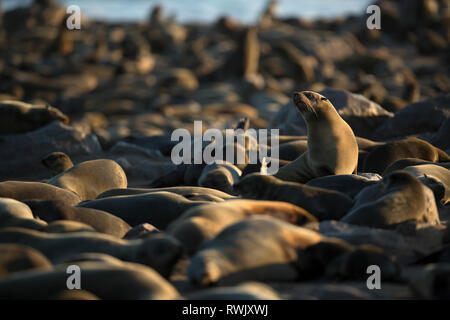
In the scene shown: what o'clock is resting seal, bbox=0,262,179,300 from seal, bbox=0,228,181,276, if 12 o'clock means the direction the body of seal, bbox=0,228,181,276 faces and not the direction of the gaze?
resting seal, bbox=0,262,179,300 is roughly at 3 o'clock from seal, bbox=0,228,181,276.

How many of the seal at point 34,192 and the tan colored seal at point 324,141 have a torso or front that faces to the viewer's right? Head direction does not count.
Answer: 1

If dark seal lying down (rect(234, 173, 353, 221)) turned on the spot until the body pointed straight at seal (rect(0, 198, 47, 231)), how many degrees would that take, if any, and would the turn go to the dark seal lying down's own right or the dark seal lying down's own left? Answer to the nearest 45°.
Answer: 0° — it already faces it

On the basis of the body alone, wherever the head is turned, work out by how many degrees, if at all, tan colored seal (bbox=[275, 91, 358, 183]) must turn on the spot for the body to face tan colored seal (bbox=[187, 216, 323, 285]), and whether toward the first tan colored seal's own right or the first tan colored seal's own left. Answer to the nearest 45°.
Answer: approximately 45° to the first tan colored seal's own left

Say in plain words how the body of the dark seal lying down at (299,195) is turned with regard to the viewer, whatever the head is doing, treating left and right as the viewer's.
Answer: facing to the left of the viewer

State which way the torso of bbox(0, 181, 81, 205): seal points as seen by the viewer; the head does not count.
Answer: to the viewer's right

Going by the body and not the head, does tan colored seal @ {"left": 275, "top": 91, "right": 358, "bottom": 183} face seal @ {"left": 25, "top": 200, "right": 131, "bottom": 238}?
yes

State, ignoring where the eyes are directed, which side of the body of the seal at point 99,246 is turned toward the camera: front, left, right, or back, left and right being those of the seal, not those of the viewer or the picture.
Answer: right
